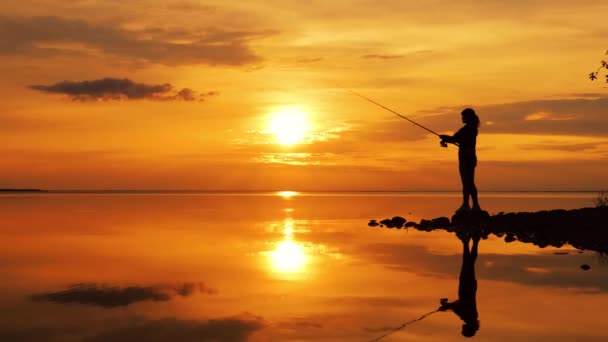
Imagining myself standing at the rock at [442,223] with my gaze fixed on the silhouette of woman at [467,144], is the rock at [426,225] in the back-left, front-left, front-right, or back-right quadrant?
back-right

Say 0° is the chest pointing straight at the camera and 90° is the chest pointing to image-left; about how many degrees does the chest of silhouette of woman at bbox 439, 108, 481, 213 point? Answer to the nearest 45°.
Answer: approximately 90°
